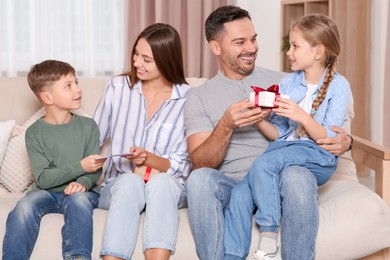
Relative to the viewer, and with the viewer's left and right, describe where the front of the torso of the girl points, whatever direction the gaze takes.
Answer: facing the viewer and to the left of the viewer

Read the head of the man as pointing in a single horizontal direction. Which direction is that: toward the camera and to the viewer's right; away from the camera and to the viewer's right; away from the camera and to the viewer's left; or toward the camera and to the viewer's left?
toward the camera and to the viewer's right

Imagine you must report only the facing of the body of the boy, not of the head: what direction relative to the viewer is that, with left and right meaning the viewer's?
facing the viewer

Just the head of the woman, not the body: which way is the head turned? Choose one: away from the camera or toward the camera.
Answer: toward the camera

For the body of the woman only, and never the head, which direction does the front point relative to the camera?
toward the camera

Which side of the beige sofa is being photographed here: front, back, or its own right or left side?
front

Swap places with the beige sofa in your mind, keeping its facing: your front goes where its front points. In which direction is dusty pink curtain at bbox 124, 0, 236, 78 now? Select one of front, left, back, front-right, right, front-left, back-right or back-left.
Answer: back

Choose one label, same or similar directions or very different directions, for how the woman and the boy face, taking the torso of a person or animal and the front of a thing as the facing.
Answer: same or similar directions
